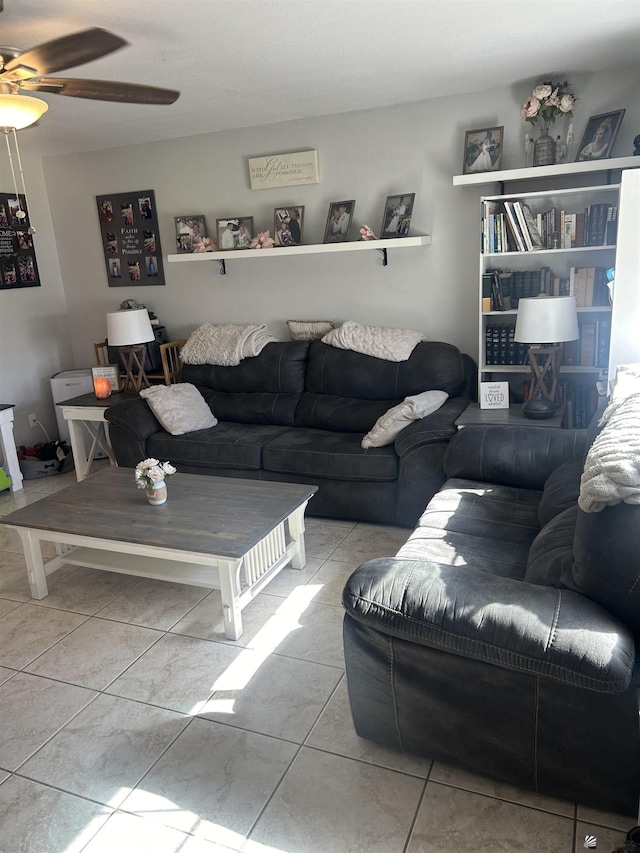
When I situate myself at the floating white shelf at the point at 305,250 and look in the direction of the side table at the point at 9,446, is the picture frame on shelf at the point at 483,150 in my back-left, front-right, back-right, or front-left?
back-left

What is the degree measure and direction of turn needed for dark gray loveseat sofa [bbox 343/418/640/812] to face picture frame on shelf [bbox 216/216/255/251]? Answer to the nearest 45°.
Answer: approximately 45° to its right

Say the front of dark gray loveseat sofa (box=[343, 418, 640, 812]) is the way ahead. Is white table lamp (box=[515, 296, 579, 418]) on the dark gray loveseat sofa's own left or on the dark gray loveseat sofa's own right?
on the dark gray loveseat sofa's own right

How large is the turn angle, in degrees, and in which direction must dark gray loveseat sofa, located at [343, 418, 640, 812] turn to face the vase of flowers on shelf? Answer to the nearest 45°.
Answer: approximately 90° to its right

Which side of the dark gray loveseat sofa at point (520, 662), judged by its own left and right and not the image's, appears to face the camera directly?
left

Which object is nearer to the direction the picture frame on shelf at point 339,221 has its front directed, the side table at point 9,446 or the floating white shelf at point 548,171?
the side table

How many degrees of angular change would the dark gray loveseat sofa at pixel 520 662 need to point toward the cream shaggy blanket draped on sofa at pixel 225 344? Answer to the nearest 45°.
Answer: approximately 45° to its right

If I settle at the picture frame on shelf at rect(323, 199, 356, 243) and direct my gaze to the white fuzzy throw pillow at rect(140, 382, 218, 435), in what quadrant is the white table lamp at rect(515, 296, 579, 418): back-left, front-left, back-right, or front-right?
back-left
